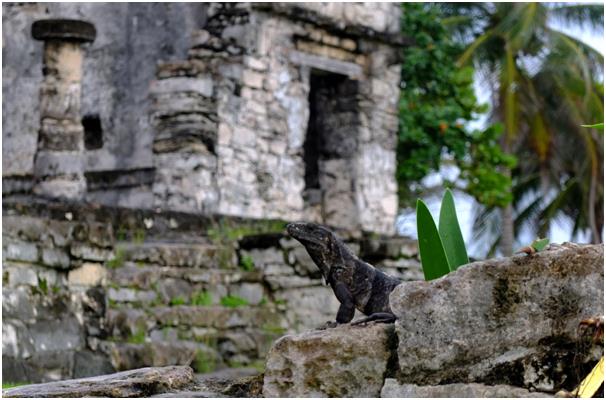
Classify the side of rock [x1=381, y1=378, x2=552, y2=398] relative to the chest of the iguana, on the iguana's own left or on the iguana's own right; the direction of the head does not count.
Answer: on the iguana's own left

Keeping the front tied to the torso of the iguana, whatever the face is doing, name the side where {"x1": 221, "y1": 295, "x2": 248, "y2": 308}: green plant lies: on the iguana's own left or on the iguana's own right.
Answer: on the iguana's own right

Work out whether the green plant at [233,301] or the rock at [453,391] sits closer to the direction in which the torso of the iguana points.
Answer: the green plant

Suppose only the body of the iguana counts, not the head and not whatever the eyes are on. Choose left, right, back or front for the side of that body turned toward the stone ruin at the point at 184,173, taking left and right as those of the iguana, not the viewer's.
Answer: right

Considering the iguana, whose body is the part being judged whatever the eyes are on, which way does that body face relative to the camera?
to the viewer's left

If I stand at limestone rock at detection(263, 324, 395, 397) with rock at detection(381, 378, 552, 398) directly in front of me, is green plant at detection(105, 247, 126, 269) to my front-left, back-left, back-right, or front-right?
back-left
